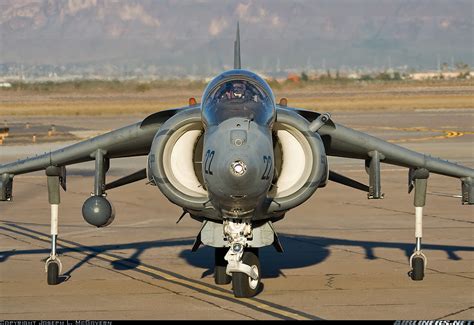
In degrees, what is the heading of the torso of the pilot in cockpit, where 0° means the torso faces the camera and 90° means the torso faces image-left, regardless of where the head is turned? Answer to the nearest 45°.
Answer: approximately 0°

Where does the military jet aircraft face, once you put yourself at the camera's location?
facing the viewer
